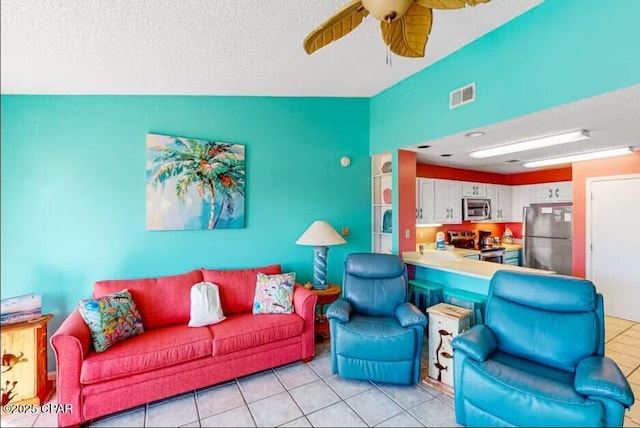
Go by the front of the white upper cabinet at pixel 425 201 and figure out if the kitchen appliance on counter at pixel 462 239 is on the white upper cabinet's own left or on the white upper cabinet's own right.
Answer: on the white upper cabinet's own left

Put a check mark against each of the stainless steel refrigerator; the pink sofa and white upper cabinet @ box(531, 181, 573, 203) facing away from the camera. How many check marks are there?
0

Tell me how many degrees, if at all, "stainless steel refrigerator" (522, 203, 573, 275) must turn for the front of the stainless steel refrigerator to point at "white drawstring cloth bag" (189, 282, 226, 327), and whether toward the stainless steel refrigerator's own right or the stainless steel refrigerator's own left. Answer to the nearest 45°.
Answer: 0° — it already faces it

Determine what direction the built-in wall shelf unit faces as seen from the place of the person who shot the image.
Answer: facing the viewer and to the left of the viewer

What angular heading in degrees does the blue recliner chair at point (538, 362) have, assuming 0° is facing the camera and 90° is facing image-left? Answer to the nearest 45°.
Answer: approximately 45°

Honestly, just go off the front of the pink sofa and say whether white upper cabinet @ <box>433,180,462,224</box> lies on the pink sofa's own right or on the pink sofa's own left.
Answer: on the pink sofa's own left

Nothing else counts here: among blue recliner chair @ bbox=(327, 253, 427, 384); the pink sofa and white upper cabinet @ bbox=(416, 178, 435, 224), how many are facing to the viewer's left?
0

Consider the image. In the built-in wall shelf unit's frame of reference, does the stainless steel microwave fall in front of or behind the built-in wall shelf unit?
behind

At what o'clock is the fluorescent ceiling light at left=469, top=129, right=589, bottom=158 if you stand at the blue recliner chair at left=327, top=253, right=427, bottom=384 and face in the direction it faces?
The fluorescent ceiling light is roughly at 8 o'clock from the blue recliner chair.

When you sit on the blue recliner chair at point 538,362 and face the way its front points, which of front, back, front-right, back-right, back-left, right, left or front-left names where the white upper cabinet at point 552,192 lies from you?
back-right

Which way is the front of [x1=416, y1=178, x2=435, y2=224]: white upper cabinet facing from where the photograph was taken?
facing the viewer and to the right of the viewer

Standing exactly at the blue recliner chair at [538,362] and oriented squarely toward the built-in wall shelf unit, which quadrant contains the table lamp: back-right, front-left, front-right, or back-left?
front-left

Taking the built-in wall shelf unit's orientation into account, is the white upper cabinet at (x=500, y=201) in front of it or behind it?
behind

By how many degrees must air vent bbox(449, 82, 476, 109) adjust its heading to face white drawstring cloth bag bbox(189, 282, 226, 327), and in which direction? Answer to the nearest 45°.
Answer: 0° — it already faces it

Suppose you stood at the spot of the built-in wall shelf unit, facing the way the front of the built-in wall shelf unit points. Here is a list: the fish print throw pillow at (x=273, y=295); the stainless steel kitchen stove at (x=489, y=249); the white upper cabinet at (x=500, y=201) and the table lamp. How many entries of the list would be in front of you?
2
